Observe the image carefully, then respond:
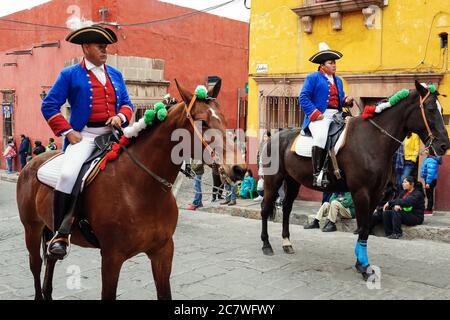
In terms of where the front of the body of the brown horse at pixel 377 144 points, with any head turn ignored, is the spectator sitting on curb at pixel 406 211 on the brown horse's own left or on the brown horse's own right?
on the brown horse's own left

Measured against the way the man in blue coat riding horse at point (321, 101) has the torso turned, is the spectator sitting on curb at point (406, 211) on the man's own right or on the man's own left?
on the man's own left

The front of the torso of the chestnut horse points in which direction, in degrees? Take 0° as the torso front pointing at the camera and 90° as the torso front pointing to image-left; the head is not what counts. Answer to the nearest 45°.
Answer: approximately 315°

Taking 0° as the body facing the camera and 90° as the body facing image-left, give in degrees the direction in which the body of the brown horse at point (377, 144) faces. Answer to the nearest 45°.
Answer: approximately 315°

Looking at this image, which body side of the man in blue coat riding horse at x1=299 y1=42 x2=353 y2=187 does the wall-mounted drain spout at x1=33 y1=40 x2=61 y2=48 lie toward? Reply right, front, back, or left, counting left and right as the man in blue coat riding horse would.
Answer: back

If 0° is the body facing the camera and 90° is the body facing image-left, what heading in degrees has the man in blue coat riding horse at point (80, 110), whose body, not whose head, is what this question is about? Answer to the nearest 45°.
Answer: approximately 315°

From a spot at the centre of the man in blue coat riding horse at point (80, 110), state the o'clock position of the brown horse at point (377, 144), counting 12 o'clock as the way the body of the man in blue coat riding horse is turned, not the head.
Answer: The brown horse is roughly at 10 o'clock from the man in blue coat riding horse.
